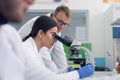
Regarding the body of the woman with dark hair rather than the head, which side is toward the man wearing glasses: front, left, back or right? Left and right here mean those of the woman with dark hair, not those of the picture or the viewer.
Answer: left

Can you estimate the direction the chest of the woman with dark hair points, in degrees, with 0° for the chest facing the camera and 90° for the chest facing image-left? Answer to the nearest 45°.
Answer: approximately 270°

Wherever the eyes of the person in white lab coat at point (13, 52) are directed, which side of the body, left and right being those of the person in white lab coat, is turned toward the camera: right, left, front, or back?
right

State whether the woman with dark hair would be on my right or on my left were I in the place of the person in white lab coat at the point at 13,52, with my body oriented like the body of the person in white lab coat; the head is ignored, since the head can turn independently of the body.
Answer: on my left

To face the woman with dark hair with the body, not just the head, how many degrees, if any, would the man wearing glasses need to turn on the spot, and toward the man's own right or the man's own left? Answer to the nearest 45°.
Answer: approximately 45° to the man's own right

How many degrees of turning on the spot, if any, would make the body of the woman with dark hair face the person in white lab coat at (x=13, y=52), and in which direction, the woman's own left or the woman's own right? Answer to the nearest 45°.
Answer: approximately 90° to the woman's own right

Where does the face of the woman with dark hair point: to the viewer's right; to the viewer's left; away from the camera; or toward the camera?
to the viewer's right

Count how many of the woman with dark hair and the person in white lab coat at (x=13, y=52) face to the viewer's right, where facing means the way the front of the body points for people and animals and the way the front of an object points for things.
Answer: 2
